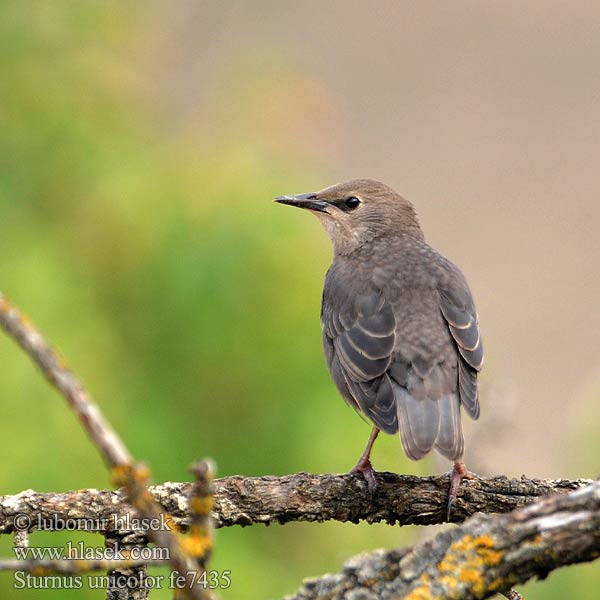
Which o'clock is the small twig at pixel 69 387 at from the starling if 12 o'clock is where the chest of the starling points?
The small twig is roughly at 8 o'clock from the starling.

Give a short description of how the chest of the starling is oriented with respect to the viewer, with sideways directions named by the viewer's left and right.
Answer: facing away from the viewer and to the left of the viewer
